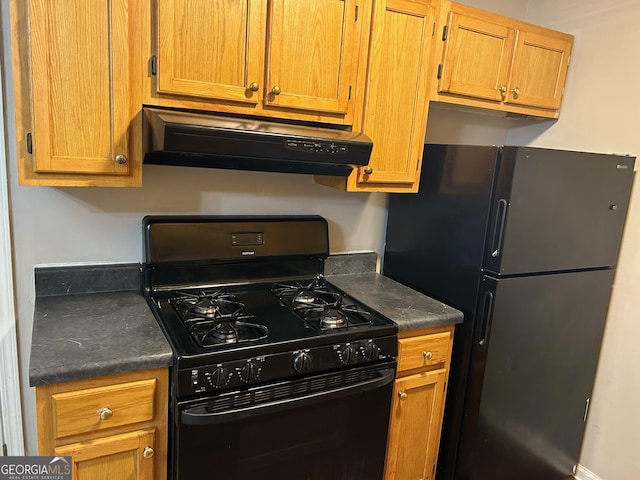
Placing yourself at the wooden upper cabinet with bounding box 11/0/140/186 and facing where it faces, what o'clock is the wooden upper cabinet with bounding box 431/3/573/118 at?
the wooden upper cabinet with bounding box 431/3/573/118 is roughly at 9 o'clock from the wooden upper cabinet with bounding box 11/0/140/186.

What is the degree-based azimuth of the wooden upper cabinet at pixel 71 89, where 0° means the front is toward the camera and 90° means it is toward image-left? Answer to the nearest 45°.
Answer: approximately 0°

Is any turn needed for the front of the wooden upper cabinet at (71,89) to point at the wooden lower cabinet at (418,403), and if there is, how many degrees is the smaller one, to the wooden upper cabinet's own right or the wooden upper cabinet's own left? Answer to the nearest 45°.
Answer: approximately 90° to the wooden upper cabinet's own left

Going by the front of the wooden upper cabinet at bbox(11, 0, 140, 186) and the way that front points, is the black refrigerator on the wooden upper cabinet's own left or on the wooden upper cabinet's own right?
on the wooden upper cabinet's own left

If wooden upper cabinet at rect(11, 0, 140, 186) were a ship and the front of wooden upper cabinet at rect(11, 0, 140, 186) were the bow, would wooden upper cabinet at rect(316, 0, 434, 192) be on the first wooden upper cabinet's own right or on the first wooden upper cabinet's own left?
on the first wooden upper cabinet's own left

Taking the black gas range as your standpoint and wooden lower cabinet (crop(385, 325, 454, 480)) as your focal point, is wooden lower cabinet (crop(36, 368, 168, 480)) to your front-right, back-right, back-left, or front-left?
back-right
